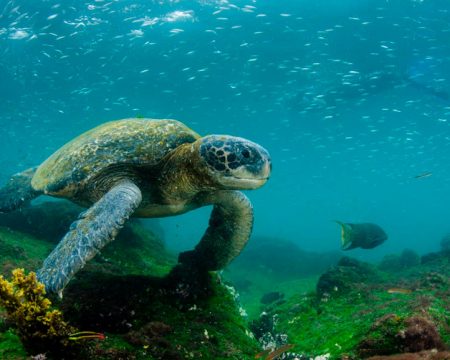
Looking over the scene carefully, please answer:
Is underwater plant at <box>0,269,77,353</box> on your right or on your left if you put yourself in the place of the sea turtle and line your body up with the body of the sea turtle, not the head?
on your right

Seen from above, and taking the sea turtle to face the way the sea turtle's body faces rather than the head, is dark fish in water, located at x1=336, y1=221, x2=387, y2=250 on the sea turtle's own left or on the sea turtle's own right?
on the sea turtle's own left

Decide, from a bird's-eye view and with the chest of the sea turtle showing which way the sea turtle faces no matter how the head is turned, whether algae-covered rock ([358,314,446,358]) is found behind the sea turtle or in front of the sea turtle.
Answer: in front

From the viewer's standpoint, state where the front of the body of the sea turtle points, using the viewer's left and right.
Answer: facing the viewer and to the right of the viewer

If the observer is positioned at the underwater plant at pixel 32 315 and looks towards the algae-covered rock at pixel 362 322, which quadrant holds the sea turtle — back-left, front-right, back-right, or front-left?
front-left

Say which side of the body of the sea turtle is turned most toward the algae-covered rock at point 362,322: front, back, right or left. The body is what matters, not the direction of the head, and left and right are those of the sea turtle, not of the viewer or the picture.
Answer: front

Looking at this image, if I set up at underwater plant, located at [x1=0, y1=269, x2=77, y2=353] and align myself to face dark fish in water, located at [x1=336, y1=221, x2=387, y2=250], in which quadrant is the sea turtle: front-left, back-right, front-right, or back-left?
front-left
